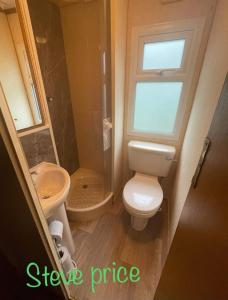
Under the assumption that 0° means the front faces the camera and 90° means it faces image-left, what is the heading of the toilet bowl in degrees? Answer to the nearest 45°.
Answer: approximately 0°

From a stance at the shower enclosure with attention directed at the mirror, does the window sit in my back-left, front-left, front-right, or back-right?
back-left

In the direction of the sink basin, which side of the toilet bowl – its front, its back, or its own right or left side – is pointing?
right
